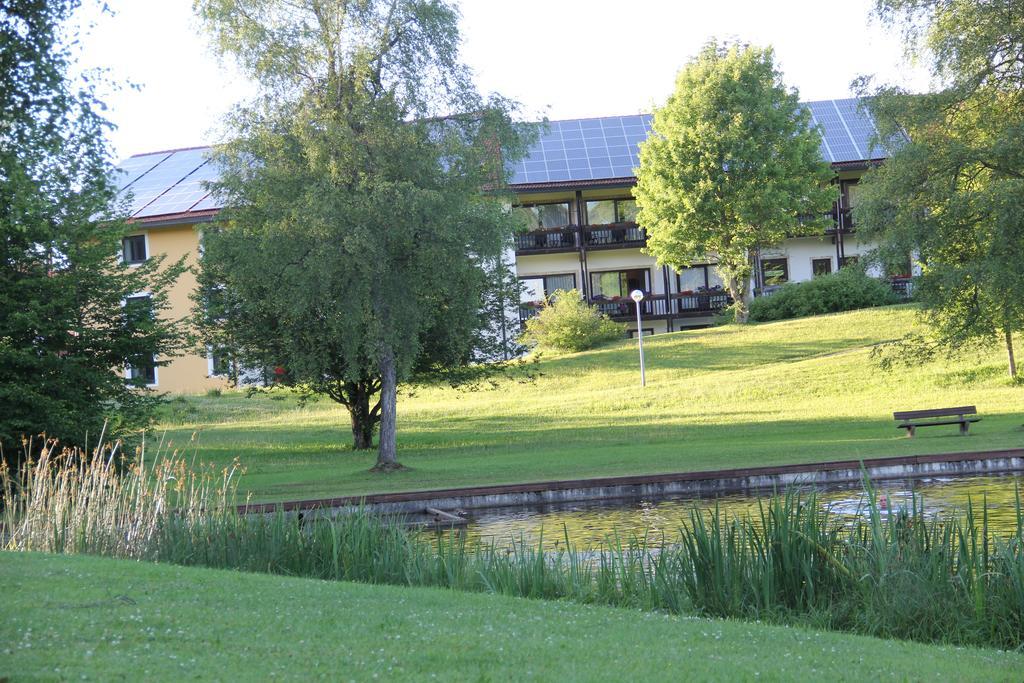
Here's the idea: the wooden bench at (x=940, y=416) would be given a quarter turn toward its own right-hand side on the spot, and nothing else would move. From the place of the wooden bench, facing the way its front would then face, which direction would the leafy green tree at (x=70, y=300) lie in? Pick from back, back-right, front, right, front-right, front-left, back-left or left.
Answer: front-left

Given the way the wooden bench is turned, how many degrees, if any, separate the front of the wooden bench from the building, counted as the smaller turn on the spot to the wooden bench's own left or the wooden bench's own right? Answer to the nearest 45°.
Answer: approximately 135° to the wooden bench's own right

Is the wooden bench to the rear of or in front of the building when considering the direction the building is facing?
in front

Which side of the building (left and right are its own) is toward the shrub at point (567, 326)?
front

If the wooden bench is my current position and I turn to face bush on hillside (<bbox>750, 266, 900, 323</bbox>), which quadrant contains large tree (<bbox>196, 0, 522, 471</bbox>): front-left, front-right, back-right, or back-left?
back-left

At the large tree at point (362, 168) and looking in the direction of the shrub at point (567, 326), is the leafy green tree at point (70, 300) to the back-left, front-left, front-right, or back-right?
back-left

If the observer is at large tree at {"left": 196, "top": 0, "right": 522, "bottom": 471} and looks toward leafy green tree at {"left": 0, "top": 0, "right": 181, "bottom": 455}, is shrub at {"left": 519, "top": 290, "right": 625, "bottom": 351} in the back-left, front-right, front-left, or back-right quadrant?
back-right

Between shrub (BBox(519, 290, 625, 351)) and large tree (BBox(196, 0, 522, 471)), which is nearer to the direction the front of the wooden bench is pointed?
the large tree

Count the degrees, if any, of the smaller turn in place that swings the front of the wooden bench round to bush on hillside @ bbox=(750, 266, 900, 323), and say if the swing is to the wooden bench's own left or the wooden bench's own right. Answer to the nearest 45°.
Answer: approximately 180°

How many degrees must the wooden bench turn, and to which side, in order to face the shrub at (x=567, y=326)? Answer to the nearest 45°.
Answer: approximately 135° to its right

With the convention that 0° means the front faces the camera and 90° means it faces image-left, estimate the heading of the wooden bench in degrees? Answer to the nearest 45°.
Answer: approximately 0°

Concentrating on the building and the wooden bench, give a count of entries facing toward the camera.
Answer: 2

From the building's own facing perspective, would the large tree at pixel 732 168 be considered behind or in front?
in front
